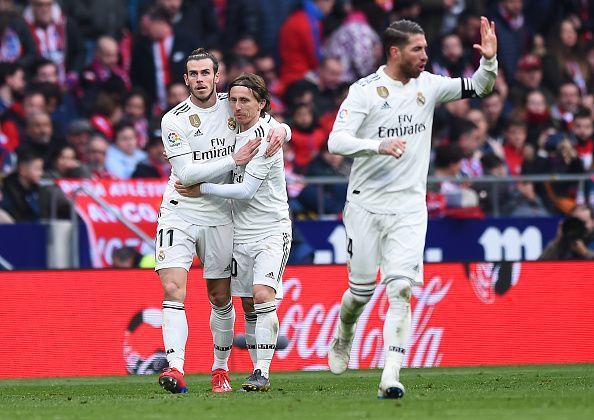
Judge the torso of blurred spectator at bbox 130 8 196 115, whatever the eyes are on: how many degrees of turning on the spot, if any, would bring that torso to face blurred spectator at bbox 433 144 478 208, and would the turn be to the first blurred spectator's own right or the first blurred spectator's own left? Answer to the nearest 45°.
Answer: approximately 45° to the first blurred spectator's own left

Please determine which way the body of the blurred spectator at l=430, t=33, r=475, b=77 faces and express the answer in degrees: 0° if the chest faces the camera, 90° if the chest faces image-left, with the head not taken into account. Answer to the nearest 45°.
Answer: approximately 0°
